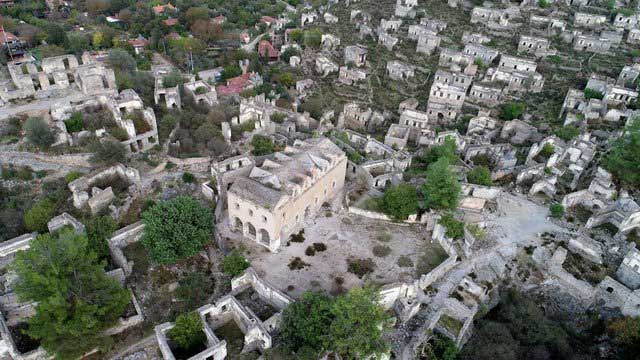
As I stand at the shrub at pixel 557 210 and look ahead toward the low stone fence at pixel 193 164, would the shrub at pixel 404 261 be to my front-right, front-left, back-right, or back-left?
front-left

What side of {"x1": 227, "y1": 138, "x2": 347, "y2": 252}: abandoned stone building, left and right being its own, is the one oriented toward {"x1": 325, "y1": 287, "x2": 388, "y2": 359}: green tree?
left

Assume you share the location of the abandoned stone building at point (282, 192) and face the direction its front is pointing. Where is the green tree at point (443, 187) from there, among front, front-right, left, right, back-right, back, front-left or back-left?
back-left

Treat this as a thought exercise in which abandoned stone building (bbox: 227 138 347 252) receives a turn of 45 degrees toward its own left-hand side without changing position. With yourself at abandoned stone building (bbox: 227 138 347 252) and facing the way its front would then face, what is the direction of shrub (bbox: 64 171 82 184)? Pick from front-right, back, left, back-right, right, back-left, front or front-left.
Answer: right

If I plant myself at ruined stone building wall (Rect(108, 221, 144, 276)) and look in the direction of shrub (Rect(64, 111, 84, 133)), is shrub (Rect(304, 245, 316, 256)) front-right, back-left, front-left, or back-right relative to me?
back-right

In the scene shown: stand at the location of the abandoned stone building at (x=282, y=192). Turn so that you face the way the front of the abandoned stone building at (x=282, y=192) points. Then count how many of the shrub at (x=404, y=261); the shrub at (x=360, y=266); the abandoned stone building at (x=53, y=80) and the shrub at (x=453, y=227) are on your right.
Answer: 1

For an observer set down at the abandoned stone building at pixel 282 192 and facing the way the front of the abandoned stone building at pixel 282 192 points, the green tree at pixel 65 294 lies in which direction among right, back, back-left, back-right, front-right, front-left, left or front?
front

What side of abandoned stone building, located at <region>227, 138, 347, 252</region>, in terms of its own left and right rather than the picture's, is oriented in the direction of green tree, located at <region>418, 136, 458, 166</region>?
back

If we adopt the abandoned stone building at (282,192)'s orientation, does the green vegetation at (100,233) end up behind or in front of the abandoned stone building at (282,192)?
in front

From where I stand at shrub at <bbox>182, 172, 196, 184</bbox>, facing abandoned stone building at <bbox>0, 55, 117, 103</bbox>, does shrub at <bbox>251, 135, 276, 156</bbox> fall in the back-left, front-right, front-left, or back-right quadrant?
back-right

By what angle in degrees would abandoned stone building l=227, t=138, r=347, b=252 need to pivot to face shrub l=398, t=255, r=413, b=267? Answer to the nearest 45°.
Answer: approximately 135° to its left

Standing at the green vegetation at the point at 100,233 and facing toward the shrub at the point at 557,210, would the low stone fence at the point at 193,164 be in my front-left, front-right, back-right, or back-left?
front-left

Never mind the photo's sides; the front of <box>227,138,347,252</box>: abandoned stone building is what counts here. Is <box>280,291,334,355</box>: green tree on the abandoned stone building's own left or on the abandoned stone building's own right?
on the abandoned stone building's own left

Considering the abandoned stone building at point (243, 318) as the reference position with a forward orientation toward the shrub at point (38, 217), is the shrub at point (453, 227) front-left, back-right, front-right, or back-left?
back-right

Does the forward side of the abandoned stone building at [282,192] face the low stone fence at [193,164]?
no

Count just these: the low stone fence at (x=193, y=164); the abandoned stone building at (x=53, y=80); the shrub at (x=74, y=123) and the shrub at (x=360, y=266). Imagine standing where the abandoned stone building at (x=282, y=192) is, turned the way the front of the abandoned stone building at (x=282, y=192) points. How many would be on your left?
1

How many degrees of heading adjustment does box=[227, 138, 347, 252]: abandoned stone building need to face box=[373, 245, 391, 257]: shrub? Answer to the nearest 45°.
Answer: approximately 135° to its left

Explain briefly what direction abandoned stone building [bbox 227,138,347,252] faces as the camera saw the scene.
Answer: facing the viewer and to the left of the viewer

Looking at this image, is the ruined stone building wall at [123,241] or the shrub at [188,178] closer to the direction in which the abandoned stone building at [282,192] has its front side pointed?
the ruined stone building wall

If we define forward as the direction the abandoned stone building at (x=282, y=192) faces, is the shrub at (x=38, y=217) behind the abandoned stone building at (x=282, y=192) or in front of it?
in front

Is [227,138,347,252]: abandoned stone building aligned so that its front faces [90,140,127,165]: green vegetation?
no
